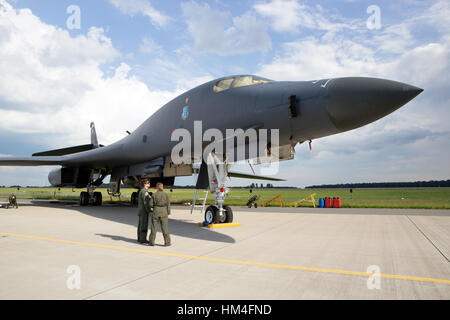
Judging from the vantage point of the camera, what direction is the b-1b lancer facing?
facing the viewer and to the right of the viewer
